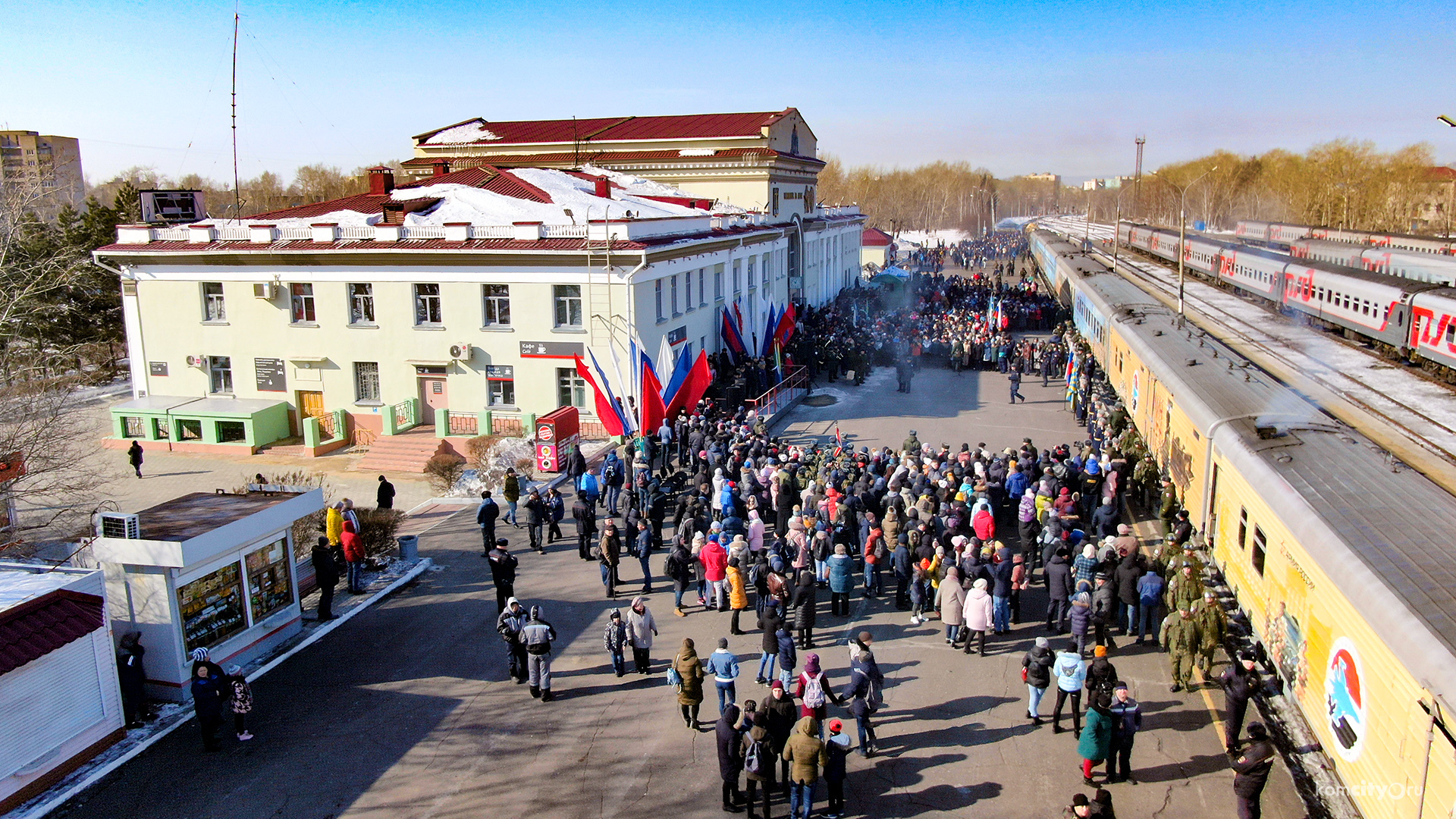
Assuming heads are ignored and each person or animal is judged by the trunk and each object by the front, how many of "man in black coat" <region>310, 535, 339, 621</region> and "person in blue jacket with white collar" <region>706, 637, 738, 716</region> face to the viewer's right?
1

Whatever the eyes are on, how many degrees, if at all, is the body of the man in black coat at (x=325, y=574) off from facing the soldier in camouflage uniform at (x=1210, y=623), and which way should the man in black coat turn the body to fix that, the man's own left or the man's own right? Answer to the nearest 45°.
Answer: approximately 45° to the man's own right

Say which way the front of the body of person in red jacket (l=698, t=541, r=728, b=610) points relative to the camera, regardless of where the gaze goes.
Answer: away from the camera

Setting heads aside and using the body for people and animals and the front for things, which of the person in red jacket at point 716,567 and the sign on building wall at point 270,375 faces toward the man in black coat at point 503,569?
the sign on building wall

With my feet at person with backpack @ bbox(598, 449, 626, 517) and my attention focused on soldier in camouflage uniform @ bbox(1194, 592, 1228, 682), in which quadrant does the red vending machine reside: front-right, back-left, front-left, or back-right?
back-left

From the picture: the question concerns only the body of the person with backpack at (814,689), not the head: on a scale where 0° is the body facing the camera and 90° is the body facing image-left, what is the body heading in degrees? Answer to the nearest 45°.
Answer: approximately 180°

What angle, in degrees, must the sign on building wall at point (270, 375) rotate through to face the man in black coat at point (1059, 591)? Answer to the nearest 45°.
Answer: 0° — it already faces them

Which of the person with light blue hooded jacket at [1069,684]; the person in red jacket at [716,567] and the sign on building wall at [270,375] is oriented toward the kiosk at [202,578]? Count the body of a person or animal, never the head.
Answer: the sign on building wall

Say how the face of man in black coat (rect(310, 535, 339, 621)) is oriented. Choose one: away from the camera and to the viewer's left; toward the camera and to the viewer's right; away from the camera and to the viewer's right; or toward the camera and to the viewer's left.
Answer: away from the camera and to the viewer's right

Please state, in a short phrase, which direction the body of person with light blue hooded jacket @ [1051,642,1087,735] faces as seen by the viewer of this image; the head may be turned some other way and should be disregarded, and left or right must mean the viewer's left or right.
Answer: facing away from the viewer

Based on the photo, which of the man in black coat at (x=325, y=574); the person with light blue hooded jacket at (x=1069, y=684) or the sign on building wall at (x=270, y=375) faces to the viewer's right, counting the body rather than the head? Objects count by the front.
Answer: the man in black coat

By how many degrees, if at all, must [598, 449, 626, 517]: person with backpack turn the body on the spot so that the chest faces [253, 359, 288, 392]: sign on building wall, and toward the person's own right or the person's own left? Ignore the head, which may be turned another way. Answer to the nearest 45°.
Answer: approximately 45° to the person's own left
